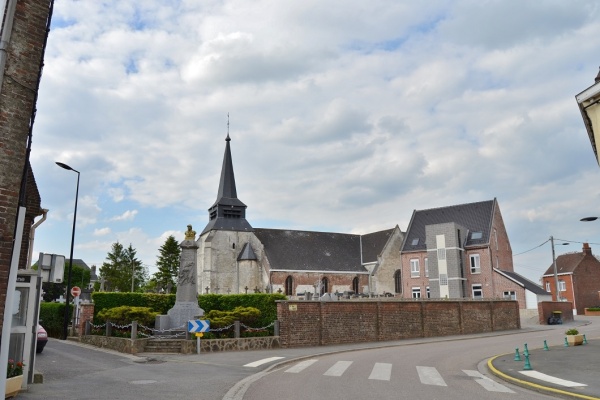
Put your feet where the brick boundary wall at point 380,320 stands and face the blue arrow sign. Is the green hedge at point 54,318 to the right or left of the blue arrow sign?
right

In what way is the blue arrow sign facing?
toward the camera

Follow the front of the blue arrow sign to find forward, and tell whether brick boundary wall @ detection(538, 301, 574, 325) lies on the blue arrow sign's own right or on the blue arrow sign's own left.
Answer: on the blue arrow sign's own left

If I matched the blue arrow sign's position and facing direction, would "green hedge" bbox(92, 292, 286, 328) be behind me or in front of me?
behind

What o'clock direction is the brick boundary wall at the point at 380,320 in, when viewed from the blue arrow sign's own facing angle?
The brick boundary wall is roughly at 8 o'clock from the blue arrow sign.

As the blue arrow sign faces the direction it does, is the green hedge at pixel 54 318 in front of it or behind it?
behind

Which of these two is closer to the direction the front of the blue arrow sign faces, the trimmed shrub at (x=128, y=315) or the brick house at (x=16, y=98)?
the brick house

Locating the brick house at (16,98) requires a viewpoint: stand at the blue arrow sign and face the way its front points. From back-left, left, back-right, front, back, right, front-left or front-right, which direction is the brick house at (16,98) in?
front

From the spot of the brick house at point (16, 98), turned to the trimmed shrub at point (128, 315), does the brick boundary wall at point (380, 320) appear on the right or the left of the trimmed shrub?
right

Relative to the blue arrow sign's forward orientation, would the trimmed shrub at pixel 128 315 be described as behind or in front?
behind

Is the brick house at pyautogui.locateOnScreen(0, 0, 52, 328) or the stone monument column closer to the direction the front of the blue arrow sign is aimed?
the brick house
